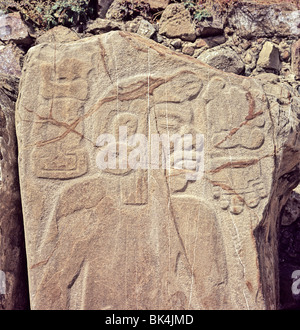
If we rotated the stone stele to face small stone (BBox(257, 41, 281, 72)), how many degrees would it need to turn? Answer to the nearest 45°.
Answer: approximately 135° to its left

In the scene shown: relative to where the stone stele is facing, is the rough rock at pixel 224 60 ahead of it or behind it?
behind

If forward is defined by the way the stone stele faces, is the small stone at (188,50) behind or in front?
behind

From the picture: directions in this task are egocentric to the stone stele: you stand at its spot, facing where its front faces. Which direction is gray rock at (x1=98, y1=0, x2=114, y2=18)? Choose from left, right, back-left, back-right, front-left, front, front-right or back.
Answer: back

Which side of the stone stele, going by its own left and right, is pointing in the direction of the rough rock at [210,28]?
back

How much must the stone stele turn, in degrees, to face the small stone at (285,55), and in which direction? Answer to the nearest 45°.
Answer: approximately 135° to its left

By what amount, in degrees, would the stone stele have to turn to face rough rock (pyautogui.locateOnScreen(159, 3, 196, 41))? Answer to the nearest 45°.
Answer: approximately 180°

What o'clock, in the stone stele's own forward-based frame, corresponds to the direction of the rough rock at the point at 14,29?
The rough rock is roughly at 5 o'clock from the stone stele.

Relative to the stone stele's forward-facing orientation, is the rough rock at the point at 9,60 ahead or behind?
behind

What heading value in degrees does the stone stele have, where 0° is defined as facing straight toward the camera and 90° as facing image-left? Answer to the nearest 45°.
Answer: approximately 0°

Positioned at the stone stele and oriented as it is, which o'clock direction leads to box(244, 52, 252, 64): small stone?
The small stone is roughly at 7 o'clock from the stone stele.

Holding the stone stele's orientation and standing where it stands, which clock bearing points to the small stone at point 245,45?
The small stone is roughly at 7 o'clock from the stone stele.
